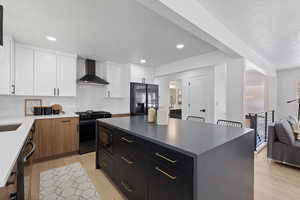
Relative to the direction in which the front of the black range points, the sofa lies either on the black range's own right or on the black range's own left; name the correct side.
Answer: on the black range's own left

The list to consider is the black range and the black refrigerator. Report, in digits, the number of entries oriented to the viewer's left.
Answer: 0

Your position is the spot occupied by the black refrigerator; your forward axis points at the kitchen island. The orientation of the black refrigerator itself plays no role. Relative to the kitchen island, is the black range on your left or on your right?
right

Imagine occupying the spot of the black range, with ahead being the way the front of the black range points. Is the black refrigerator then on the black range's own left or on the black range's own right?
on the black range's own left

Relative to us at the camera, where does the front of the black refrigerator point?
facing the viewer and to the right of the viewer

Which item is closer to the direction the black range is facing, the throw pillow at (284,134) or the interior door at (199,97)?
the throw pillow

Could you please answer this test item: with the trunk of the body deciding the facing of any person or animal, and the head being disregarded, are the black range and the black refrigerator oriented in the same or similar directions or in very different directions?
same or similar directions

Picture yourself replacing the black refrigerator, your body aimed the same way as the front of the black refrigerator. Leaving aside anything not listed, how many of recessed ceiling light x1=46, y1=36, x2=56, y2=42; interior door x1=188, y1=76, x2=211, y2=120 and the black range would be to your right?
2

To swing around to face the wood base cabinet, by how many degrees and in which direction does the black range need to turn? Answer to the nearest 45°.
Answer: approximately 90° to its right

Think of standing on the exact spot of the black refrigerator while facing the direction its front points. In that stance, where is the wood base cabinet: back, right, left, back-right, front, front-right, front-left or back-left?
right

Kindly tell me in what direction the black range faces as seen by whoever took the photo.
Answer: facing the viewer
